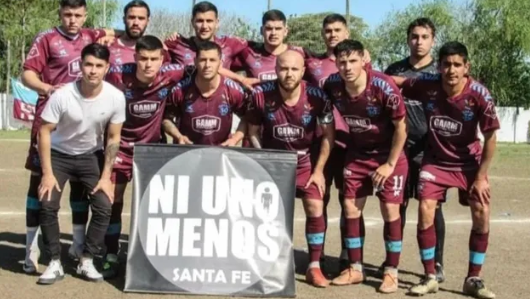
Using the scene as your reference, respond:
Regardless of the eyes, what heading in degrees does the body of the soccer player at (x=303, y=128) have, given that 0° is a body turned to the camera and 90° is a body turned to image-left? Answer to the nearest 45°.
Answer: approximately 0°

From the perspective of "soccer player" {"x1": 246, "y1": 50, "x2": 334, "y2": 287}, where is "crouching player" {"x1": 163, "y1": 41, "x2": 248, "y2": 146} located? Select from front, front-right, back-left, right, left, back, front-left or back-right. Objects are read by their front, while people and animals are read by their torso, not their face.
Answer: right

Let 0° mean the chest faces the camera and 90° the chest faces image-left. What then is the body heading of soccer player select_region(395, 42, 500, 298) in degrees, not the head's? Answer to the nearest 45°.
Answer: approximately 0°

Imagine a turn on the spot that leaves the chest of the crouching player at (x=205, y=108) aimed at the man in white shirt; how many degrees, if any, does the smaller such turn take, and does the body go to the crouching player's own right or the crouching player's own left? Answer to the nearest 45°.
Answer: approximately 90° to the crouching player's own right

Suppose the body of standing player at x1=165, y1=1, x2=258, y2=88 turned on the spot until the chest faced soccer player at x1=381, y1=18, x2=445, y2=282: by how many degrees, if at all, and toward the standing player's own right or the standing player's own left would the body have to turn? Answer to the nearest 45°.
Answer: approximately 90° to the standing player's own left

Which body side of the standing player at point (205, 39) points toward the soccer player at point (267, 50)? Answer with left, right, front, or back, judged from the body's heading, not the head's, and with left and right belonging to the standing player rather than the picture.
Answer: left

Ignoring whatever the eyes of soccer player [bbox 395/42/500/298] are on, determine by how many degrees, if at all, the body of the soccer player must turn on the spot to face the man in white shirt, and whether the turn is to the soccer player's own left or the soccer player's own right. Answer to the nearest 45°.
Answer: approximately 90° to the soccer player's own right

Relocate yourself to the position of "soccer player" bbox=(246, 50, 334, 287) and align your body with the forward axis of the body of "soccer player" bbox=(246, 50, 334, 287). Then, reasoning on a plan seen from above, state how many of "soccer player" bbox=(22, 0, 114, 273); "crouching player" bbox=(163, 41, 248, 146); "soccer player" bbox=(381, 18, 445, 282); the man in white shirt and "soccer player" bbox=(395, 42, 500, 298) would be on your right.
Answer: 3
